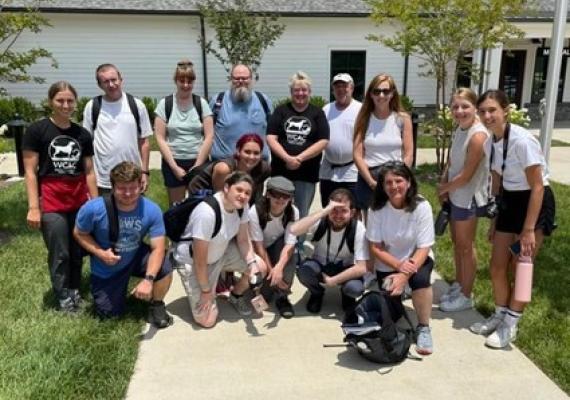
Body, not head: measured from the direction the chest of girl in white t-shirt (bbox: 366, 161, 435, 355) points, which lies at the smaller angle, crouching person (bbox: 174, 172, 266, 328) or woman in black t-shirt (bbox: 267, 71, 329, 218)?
the crouching person

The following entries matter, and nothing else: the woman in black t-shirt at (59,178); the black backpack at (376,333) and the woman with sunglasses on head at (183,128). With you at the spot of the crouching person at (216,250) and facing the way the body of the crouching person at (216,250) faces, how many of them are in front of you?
1

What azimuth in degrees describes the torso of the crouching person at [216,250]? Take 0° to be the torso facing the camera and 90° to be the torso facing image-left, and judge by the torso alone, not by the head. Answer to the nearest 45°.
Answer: approximately 315°

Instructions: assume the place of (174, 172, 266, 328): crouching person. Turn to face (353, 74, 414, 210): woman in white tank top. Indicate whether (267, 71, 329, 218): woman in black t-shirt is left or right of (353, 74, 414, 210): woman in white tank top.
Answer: left

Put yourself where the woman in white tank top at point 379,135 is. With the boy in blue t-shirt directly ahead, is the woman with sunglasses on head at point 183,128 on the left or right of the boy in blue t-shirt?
right

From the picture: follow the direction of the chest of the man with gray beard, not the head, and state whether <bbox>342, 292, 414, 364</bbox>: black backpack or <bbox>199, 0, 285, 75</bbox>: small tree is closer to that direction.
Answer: the black backpack
